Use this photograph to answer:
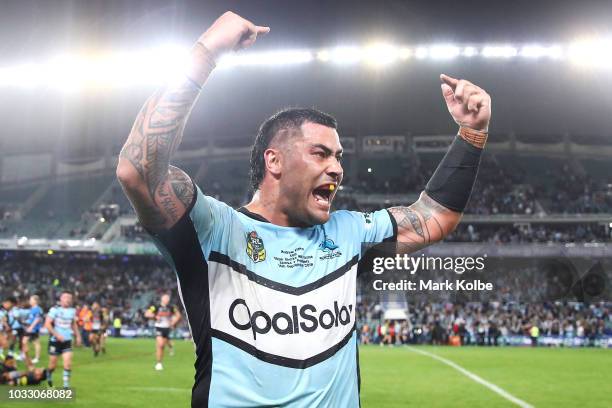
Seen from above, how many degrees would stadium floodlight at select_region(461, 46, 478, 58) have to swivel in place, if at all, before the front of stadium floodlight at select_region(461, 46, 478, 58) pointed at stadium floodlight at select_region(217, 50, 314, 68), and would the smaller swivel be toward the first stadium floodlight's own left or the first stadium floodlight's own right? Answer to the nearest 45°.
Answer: approximately 90° to the first stadium floodlight's own right

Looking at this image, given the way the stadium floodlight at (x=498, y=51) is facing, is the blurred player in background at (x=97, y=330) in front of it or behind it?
in front

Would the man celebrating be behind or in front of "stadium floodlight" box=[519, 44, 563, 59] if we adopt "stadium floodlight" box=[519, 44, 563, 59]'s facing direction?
in front

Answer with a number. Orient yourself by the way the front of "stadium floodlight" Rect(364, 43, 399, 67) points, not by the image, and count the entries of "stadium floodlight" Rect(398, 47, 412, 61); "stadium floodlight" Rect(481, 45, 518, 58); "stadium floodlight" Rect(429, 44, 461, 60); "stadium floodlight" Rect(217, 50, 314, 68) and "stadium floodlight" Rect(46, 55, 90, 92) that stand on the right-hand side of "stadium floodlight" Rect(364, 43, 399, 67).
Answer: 2

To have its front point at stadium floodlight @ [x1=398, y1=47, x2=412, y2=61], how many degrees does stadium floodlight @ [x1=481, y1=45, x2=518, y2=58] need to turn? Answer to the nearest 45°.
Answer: approximately 90° to its right

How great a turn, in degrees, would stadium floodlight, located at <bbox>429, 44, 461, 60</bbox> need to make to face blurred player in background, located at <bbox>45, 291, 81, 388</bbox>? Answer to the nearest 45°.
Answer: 0° — it already faces them

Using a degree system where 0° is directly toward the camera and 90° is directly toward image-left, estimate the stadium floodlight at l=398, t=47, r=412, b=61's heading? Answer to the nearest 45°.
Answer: approximately 0°

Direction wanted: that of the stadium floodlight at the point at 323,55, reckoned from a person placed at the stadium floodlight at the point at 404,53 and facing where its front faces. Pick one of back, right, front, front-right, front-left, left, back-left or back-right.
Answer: right
